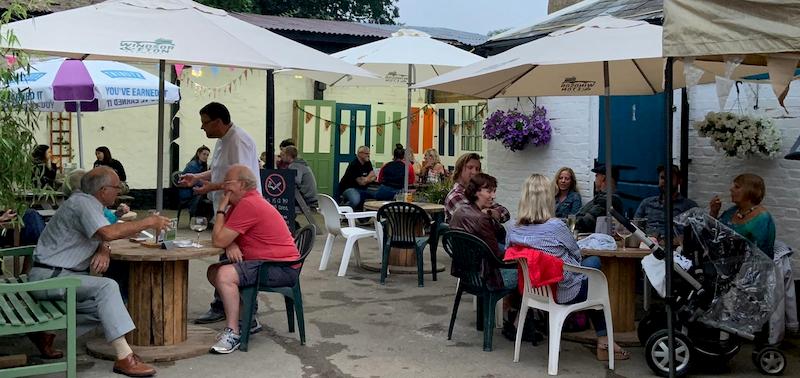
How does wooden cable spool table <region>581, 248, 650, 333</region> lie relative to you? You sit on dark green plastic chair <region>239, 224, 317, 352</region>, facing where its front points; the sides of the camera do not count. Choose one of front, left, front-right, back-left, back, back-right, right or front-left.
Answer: back

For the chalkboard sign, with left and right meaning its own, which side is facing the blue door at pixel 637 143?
left

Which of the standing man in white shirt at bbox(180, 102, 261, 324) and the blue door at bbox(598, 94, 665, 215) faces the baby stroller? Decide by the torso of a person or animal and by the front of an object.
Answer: the blue door

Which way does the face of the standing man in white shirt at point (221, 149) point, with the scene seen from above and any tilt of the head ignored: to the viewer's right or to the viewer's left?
to the viewer's left

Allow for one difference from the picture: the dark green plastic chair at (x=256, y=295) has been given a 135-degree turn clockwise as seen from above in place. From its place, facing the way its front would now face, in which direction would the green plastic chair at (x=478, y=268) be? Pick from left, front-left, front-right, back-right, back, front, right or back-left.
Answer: front-right

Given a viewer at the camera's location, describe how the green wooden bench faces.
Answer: facing away from the viewer and to the right of the viewer

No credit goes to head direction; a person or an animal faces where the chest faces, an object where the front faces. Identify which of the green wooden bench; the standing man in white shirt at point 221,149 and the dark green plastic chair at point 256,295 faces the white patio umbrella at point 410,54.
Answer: the green wooden bench

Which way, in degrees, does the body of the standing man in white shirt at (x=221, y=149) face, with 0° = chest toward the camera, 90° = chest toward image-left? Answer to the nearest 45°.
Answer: approximately 90°

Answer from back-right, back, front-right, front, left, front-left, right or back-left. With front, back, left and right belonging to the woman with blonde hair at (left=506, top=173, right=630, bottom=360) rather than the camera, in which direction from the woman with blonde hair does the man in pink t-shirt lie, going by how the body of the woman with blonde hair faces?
back-left

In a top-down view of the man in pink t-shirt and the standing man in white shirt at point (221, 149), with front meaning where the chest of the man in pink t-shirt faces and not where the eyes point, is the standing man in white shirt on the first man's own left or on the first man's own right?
on the first man's own right
